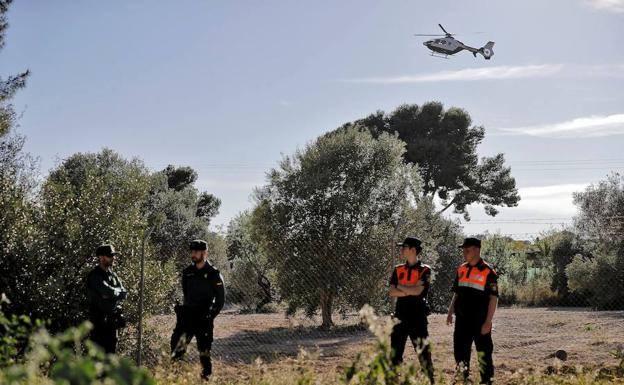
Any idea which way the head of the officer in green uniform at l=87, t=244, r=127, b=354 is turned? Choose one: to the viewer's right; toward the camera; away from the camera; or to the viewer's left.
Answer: to the viewer's right

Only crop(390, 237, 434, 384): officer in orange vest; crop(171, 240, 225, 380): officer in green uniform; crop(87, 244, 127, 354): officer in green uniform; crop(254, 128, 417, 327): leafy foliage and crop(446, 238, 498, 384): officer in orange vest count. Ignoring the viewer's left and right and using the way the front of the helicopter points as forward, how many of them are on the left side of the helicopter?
5

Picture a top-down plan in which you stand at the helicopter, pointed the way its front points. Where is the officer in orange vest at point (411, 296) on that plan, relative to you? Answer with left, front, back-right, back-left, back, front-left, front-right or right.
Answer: left

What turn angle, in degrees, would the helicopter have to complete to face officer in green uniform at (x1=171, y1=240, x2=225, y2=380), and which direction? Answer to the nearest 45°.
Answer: approximately 90° to its left

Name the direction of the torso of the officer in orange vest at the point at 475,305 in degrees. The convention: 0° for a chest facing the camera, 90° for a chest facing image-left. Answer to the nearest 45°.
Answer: approximately 45°

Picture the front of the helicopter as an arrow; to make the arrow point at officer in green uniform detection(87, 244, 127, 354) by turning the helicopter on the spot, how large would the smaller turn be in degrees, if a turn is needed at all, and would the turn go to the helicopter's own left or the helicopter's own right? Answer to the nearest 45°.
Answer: approximately 90° to the helicopter's own left

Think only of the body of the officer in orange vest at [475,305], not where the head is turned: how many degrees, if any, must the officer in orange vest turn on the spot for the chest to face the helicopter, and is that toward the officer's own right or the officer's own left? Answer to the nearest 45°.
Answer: approximately 135° to the officer's own right

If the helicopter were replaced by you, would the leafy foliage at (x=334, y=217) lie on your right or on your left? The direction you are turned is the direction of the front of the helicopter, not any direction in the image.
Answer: on your left

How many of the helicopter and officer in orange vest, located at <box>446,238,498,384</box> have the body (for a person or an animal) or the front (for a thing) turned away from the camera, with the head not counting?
0

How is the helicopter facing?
to the viewer's left
